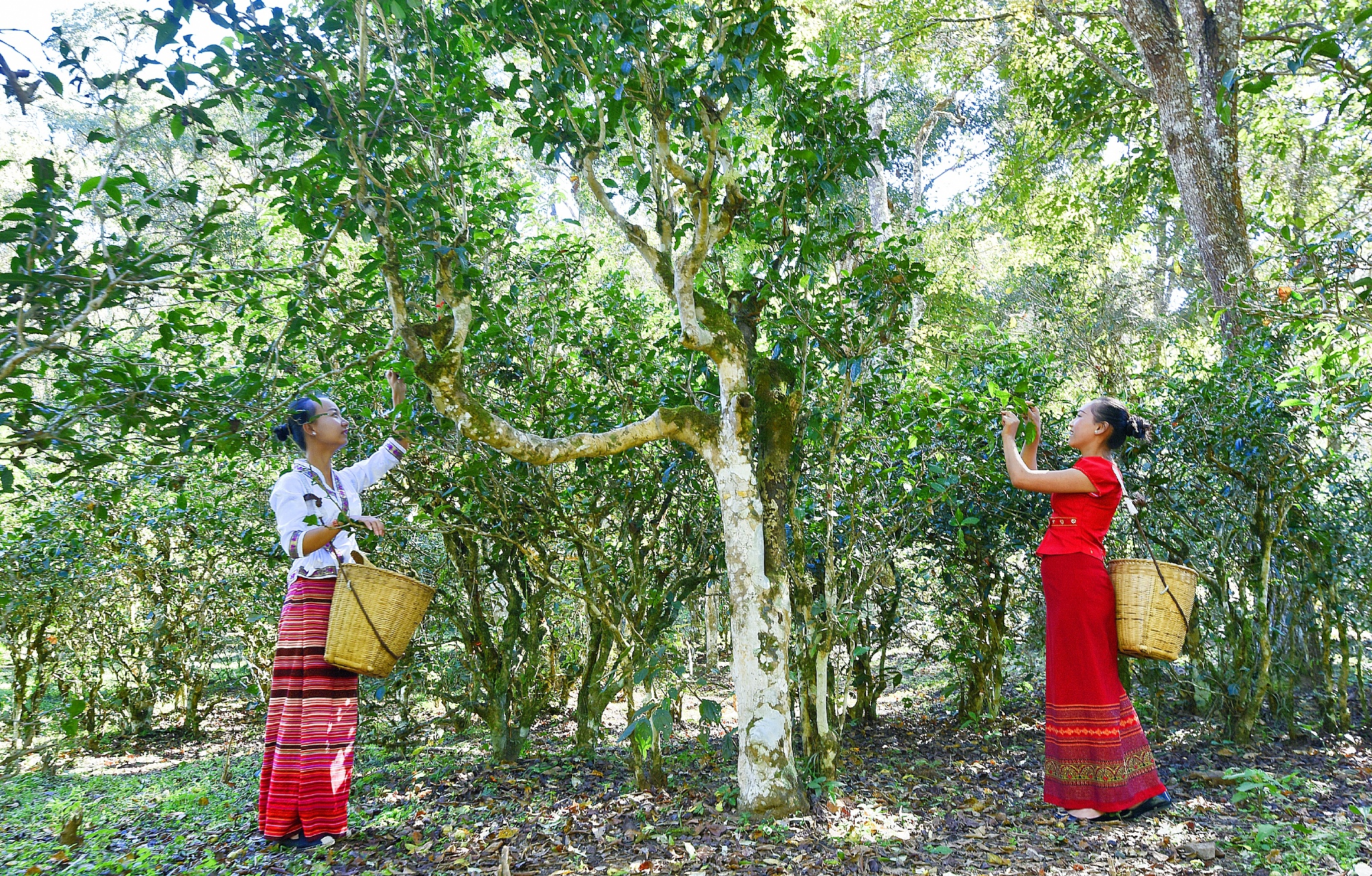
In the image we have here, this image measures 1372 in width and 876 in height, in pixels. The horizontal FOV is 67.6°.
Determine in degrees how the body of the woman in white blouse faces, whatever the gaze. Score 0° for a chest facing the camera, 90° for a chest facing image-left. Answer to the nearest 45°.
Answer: approximately 315°

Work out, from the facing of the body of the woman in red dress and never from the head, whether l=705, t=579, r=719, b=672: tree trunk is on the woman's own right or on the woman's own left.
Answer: on the woman's own right

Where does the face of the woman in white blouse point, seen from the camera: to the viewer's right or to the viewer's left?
to the viewer's right

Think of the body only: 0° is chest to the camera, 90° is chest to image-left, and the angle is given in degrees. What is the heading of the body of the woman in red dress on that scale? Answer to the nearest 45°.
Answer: approximately 90°

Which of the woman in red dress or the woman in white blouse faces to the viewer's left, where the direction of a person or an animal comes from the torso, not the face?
the woman in red dress

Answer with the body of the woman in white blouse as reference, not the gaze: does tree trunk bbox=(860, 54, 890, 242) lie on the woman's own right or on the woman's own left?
on the woman's own left

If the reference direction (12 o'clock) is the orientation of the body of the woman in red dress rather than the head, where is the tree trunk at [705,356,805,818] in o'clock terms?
The tree trunk is roughly at 11 o'clock from the woman in red dress.

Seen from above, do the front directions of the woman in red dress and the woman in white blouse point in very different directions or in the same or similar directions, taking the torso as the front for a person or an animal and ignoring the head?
very different directions

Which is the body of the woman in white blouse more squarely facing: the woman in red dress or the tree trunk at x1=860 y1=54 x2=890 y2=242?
the woman in red dress

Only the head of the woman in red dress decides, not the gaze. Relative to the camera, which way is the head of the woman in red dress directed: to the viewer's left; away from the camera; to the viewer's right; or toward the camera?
to the viewer's left

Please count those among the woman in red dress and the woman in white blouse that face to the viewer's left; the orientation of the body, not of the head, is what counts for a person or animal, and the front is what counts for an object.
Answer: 1

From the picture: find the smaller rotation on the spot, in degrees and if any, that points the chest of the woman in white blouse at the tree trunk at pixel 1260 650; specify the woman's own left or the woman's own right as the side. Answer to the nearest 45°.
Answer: approximately 45° to the woman's own left

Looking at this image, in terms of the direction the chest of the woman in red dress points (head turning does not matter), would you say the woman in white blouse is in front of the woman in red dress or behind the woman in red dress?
in front
